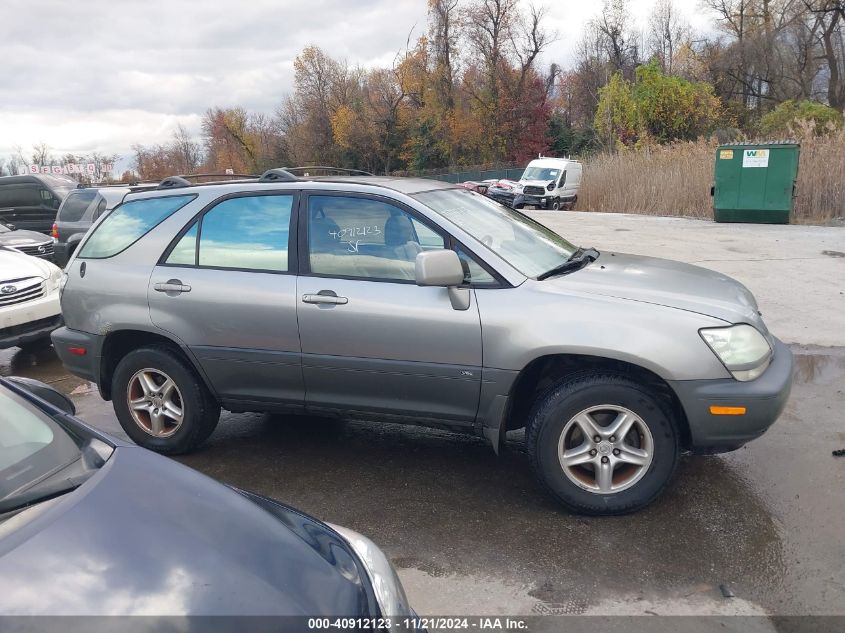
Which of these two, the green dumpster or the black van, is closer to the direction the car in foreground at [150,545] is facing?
the green dumpster

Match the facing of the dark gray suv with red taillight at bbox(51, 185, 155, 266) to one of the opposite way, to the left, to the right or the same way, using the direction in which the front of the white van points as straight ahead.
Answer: the opposite way

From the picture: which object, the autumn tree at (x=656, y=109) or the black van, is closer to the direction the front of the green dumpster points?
the black van

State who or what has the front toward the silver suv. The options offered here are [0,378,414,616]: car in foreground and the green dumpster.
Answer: the green dumpster

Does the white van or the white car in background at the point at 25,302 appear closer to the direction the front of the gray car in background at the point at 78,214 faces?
the white van

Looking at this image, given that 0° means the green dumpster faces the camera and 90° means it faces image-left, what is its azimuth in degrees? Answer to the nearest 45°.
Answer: approximately 0°

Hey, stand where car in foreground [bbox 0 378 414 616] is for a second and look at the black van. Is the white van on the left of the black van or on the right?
right

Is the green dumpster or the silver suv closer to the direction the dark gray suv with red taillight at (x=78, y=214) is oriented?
the green dumpster

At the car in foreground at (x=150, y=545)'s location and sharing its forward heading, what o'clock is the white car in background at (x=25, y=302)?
the white car in background at (x=25, y=302) is roughly at 7 o'clock from the car in foreground at (x=150, y=545).

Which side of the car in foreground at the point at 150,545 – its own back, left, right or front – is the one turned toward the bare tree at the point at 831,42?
left

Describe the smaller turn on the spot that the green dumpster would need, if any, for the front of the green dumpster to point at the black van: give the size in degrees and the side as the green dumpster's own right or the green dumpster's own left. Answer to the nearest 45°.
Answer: approximately 45° to the green dumpster's own right

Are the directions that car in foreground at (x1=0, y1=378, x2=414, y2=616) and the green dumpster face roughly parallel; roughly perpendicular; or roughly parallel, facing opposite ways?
roughly perpendicular
